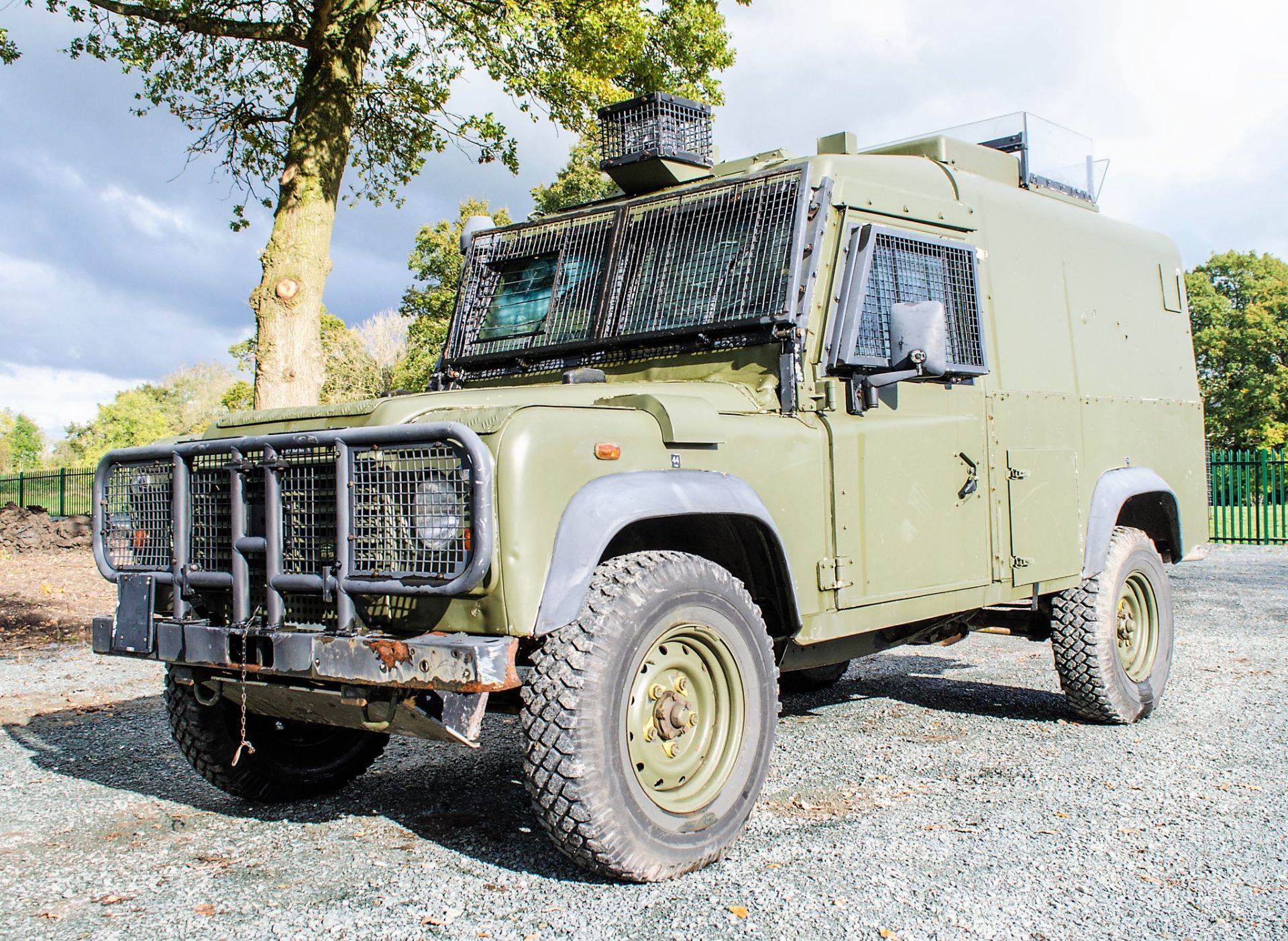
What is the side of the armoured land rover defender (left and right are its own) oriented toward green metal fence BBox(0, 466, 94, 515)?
right

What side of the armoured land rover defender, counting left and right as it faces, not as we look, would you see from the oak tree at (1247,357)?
back

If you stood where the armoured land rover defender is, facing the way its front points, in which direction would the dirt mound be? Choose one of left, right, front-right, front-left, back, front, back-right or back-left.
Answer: right

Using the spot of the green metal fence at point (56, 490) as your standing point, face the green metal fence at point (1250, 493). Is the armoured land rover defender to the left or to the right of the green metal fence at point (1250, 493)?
right

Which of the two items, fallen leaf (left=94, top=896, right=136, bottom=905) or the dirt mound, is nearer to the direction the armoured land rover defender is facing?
the fallen leaf

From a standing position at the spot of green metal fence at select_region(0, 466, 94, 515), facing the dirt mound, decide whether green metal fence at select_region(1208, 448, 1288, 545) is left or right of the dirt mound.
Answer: left

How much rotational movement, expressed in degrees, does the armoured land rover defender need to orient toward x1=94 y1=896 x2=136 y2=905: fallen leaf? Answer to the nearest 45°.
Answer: approximately 45° to its right

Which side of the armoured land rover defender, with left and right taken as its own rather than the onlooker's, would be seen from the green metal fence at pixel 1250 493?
back

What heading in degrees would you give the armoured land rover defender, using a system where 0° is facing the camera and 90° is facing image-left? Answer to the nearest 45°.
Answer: approximately 45°
